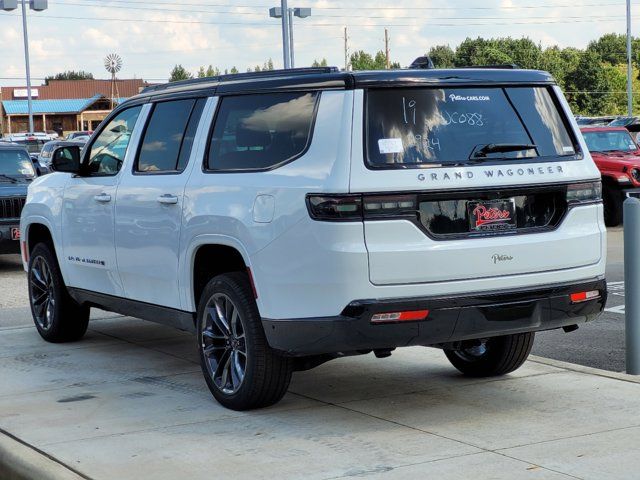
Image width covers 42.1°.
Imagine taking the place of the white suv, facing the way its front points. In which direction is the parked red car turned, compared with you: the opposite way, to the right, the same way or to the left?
the opposite way

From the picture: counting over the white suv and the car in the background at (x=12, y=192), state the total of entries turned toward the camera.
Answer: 1

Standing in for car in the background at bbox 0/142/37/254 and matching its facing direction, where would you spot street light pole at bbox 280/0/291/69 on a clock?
The street light pole is roughly at 7 o'clock from the car in the background.

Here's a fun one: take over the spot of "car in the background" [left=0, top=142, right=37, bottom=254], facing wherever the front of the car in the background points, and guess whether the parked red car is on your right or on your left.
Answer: on your left

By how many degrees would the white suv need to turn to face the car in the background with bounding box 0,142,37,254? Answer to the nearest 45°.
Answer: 0° — it already faces it

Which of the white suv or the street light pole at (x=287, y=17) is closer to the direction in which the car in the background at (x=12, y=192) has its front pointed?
the white suv

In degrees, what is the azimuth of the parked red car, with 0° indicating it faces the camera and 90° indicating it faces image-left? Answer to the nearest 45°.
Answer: approximately 315°

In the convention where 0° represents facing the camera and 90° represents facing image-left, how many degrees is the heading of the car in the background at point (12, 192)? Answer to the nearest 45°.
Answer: approximately 0°

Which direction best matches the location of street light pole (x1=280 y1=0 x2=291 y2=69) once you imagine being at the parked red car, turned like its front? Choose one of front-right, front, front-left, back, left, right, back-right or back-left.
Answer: back

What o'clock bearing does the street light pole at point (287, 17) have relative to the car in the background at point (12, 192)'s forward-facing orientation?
The street light pole is roughly at 7 o'clock from the car in the background.

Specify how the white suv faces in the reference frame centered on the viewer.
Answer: facing away from the viewer and to the left of the viewer
